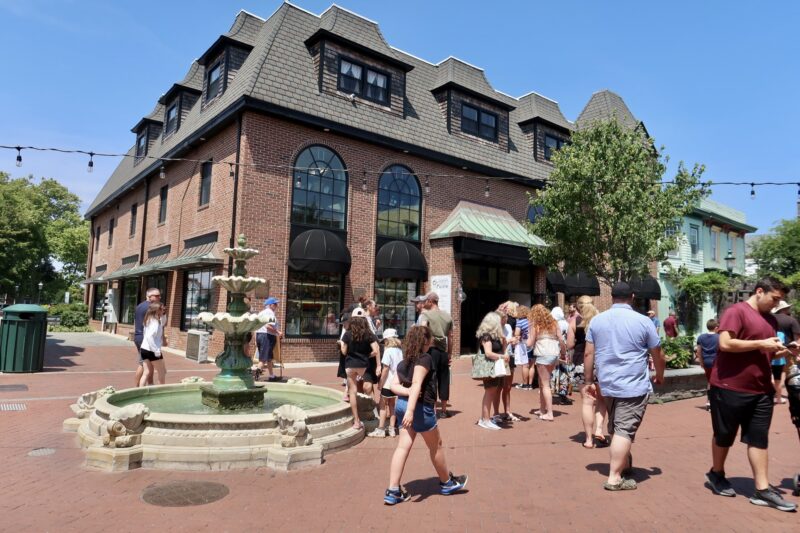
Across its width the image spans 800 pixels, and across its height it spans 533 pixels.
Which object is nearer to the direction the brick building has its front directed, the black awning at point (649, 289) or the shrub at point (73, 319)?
the black awning

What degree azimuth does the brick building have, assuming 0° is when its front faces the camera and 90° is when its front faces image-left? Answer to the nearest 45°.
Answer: approximately 315°

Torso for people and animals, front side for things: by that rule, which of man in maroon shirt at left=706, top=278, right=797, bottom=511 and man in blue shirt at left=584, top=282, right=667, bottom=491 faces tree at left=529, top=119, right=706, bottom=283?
the man in blue shirt

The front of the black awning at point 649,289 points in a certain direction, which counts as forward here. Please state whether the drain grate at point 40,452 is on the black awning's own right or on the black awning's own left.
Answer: on the black awning's own right

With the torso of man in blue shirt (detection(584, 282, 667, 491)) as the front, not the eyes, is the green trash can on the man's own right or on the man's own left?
on the man's own left

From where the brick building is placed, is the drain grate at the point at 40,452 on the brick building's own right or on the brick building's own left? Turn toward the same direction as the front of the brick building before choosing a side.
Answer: on the brick building's own right

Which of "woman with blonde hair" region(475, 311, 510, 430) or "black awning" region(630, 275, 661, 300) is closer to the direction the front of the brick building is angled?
the woman with blonde hair

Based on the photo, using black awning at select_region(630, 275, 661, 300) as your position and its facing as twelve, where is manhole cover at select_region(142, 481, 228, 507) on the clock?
The manhole cover is roughly at 2 o'clock from the black awning.

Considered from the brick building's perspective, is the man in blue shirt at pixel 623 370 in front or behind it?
in front

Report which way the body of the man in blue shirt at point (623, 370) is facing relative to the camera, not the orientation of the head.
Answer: away from the camera

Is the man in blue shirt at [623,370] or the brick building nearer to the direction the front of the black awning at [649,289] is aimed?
the man in blue shirt

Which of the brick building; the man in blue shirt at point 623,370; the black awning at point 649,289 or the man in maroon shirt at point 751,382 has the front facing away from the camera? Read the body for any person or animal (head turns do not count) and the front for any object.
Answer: the man in blue shirt
